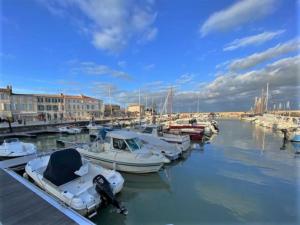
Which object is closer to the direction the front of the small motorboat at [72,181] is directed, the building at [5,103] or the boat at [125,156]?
the building

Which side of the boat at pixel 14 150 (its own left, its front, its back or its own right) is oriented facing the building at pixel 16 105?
left

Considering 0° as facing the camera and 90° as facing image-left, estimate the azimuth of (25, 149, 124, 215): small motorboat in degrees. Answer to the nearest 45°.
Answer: approximately 135°

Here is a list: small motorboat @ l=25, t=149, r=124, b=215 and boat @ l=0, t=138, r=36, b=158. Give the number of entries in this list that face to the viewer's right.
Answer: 1

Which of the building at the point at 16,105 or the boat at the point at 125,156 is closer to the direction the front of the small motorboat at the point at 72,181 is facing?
the building

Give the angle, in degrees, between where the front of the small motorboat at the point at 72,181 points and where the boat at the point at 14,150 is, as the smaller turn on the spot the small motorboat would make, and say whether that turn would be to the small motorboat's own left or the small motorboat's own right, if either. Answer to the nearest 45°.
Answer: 0° — it already faces it

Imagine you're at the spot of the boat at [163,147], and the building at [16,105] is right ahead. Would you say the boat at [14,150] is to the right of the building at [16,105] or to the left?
left

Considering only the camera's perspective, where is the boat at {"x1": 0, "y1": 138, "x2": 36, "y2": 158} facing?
facing to the right of the viewer

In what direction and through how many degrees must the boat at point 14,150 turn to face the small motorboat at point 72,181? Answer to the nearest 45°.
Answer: approximately 90° to its right
